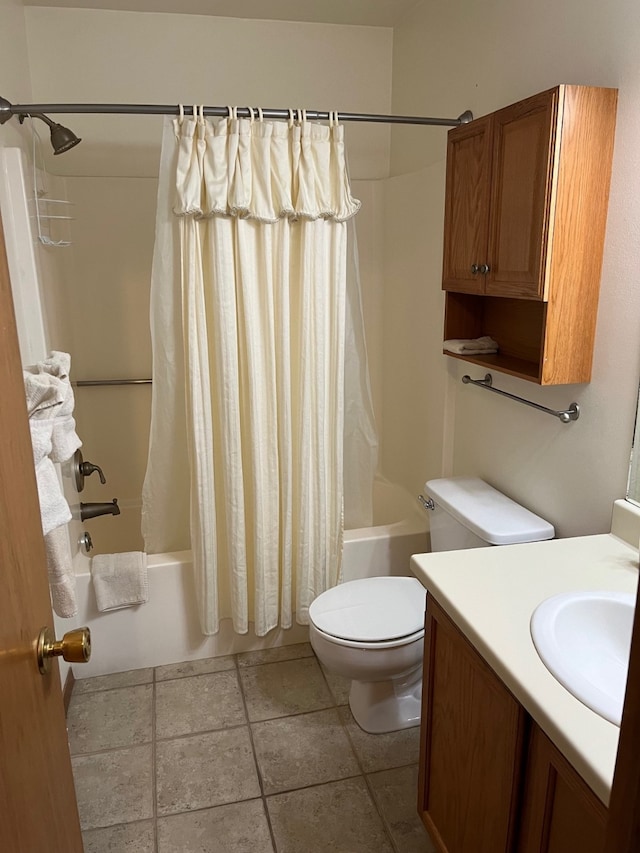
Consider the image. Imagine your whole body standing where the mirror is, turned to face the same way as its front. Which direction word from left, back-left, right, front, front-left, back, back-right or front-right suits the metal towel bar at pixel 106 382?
front-right

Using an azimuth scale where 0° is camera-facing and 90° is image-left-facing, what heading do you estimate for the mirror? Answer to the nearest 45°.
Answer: approximately 45°

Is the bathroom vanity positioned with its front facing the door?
yes

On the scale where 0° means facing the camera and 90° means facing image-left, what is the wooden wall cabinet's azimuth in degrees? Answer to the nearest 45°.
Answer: approximately 45°

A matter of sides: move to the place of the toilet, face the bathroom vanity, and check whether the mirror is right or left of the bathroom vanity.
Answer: left

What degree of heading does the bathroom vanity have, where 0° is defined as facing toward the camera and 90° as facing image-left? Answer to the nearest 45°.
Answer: approximately 45°

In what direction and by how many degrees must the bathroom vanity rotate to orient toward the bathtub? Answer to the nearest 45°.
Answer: approximately 90° to its right

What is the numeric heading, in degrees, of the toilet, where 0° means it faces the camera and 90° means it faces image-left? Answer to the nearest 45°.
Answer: approximately 45°
